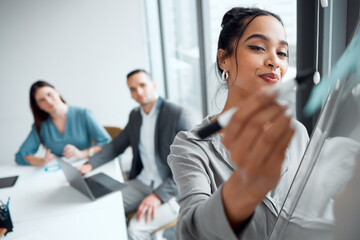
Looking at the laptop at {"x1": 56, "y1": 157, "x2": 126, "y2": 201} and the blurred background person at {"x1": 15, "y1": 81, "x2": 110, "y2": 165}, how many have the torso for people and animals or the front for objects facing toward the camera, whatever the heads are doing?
1

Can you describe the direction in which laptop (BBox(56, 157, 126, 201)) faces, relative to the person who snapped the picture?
facing away from the viewer and to the right of the viewer

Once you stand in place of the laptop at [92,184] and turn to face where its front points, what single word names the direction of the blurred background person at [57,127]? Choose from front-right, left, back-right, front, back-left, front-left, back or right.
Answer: front-left

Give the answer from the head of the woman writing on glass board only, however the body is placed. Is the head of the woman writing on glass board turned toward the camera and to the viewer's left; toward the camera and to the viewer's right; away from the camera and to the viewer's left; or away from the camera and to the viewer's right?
toward the camera and to the viewer's right

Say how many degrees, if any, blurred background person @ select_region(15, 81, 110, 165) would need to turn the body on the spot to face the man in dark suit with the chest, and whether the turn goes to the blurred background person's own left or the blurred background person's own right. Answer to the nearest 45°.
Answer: approximately 45° to the blurred background person's own left

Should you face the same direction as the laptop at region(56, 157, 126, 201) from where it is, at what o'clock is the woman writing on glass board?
The woman writing on glass board is roughly at 4 o'clock from the laptop.

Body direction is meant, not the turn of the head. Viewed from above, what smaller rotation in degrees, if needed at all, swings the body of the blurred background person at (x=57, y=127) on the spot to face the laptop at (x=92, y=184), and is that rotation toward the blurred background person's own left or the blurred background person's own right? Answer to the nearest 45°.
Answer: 0° — they already face it
